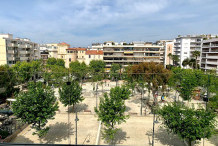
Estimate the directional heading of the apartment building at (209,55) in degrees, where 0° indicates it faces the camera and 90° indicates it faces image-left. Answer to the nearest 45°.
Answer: approximately 45°

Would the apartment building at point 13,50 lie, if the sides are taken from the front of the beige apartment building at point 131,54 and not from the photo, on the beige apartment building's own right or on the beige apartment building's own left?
on the beige apartment building's own right

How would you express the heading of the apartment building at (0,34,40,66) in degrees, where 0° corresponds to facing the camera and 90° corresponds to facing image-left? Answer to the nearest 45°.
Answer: approximately 315°

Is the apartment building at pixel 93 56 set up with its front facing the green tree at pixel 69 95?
yes

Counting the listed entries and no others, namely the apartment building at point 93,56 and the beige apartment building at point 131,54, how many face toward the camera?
2

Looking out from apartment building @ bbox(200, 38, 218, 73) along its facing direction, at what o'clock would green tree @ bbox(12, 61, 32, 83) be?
The green tree is roughly at 12 o'clock from the apartment building.
